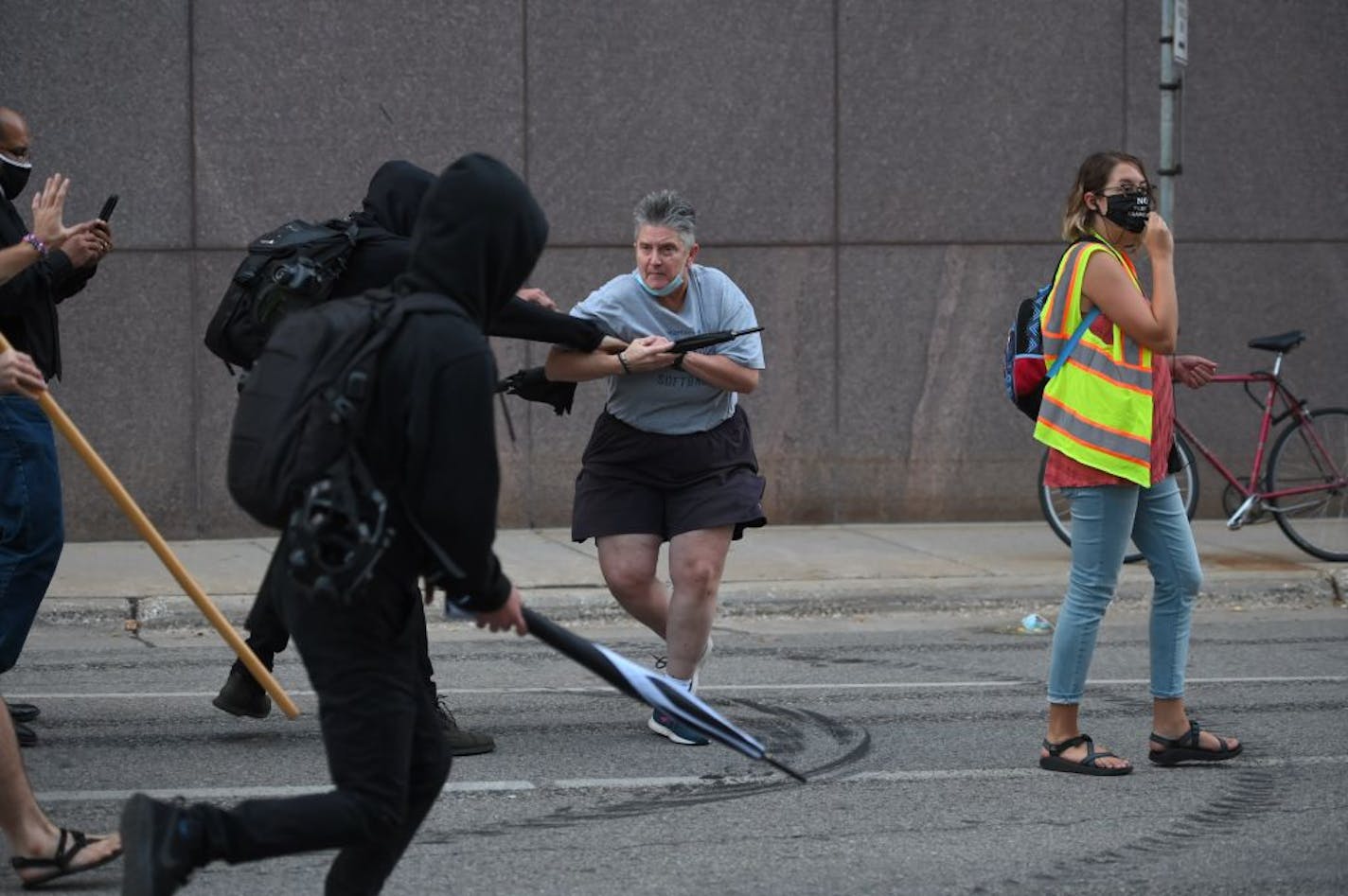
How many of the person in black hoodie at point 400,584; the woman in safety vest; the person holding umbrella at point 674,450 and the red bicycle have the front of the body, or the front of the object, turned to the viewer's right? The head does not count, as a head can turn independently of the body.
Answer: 2

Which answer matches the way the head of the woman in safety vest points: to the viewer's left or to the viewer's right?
to the viewer's right

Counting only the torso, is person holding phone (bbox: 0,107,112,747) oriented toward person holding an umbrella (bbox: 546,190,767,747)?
yes

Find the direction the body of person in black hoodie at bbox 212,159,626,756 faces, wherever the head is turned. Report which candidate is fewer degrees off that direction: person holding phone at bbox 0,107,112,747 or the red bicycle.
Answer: the red bicycle

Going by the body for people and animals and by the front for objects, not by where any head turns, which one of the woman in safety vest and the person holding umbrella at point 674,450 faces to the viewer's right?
the woman in safety vest

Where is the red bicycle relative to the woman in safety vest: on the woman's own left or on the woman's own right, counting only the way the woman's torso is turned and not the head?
on the woman's own left

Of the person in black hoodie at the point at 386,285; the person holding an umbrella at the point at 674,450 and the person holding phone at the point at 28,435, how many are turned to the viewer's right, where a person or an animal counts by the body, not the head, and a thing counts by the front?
2

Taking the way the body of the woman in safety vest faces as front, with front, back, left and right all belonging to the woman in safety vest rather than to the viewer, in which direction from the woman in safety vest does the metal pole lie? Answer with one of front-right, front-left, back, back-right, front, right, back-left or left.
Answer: left

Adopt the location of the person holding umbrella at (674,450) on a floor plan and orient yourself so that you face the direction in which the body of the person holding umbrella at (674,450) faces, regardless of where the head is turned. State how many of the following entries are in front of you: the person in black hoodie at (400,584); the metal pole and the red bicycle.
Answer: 1

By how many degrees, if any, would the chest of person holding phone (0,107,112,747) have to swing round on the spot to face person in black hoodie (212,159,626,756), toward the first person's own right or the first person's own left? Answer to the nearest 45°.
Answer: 0° — they already face them

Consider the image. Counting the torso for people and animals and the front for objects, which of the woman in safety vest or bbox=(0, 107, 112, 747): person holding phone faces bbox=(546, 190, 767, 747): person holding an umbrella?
bbox=(0, 107, 112, 747): person holding phone

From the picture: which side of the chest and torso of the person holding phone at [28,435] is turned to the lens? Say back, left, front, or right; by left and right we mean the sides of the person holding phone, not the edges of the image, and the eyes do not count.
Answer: right
